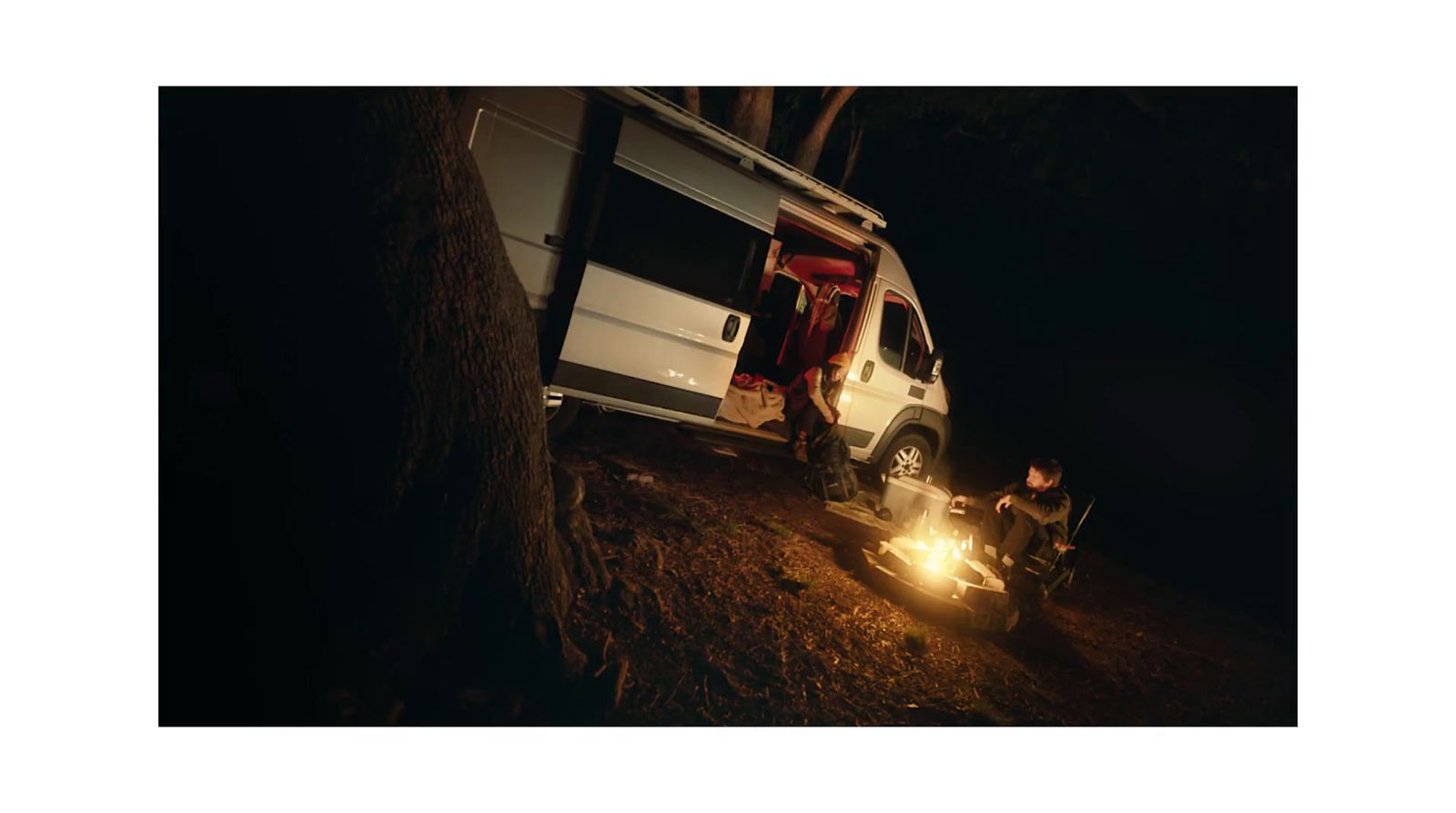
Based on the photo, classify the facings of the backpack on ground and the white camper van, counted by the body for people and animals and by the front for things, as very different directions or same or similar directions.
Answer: very different directions

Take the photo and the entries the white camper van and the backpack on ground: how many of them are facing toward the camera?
1

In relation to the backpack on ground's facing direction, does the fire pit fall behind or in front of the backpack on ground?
in front

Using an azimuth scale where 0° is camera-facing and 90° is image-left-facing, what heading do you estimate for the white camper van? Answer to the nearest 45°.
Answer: approximately 225°

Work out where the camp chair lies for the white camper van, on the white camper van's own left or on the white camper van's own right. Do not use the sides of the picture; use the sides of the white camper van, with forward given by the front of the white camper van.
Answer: on the white camper van's own right

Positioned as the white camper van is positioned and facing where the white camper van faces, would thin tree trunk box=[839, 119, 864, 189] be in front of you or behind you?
in front

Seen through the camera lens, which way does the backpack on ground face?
facing the viewer

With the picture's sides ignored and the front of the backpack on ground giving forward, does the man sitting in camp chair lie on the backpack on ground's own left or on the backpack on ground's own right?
on the backpack on ground's own left
